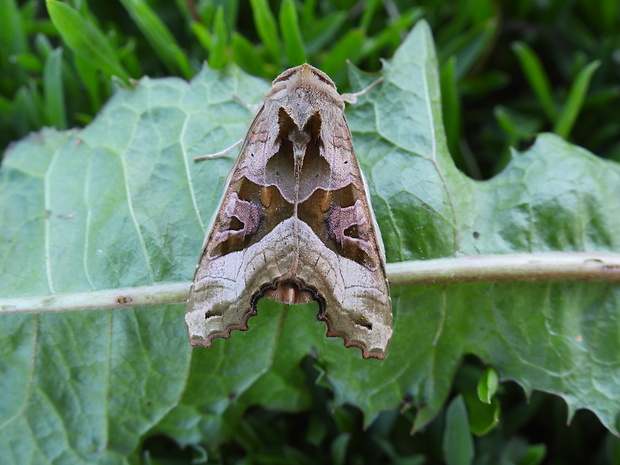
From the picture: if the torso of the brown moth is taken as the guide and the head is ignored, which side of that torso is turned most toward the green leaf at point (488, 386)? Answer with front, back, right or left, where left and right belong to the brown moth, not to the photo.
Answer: right

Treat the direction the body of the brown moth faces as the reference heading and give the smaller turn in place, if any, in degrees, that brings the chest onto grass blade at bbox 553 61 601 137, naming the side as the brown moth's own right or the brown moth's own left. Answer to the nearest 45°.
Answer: approximately 90° to the brown moth's own right

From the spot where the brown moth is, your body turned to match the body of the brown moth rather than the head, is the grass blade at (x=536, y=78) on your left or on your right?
on your right

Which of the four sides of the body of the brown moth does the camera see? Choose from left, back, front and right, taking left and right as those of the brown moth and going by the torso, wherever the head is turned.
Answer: back
